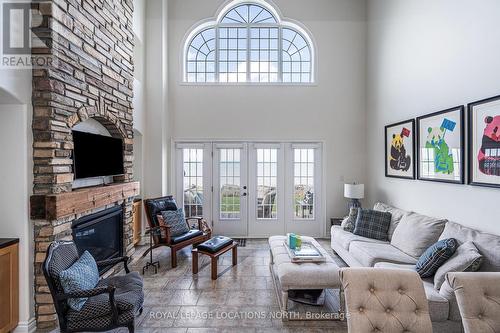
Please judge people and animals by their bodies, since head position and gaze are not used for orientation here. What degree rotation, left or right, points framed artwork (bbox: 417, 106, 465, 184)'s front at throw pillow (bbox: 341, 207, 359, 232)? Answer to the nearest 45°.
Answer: approximately 45° to its right

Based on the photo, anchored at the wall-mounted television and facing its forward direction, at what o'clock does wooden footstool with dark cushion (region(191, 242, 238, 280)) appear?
The wooden footstool with dark cushion is roughly at 11 o'clock from the wall-mounted television.

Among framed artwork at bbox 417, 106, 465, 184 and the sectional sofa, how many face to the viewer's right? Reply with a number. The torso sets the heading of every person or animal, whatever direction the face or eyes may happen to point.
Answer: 0

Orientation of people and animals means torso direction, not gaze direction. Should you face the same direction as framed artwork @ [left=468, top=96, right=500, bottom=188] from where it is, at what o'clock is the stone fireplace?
The stone fireplace is roughly at 12 o'clock from the framed artwork.

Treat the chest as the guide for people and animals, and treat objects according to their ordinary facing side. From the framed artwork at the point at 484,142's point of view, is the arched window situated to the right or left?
on its right

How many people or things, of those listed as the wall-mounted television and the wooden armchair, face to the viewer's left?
0

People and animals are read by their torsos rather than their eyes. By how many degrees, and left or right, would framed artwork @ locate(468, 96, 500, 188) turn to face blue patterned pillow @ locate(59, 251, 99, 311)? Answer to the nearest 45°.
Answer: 0° — it already faces it

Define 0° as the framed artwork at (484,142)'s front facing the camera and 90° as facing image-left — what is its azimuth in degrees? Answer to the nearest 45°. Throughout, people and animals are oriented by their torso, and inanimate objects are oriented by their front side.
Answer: approximately 45°

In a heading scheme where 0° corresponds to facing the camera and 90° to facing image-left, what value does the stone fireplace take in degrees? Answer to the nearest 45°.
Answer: approximately 315°

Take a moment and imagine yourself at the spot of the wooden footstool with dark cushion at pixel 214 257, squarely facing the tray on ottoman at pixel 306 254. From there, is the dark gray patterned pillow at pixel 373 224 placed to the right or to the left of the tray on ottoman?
left

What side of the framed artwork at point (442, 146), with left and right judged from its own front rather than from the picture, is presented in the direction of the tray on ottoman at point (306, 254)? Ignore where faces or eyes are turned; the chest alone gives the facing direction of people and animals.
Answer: front

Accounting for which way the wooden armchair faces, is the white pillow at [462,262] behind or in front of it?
in front

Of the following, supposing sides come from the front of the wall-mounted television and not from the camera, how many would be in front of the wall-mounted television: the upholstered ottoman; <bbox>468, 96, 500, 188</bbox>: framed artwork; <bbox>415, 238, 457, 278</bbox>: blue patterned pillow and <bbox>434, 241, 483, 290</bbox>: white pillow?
4
